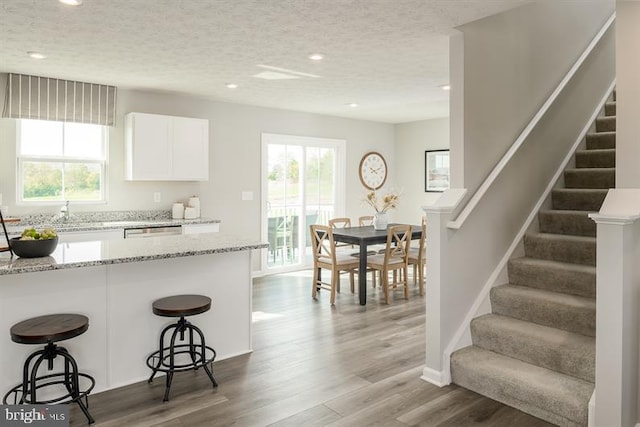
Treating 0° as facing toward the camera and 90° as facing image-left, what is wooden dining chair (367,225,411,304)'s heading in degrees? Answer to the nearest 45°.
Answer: approximately 135°

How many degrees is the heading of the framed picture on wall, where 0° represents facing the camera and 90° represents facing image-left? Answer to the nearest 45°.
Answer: approximately 45°

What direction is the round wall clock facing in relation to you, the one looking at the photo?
facing the viewer and to the right of the viewer

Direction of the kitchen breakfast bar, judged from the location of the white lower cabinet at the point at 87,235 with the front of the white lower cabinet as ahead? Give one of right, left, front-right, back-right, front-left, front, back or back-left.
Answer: front

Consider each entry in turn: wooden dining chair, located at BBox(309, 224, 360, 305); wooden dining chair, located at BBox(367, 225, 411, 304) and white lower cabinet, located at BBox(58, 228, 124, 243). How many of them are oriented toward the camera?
1

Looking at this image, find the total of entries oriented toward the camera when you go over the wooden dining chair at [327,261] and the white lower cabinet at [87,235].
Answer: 1

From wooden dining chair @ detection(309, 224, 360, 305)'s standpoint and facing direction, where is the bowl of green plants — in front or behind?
behind

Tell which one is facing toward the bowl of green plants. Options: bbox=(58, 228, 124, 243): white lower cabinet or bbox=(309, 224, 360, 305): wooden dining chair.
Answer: the white lower cabinet

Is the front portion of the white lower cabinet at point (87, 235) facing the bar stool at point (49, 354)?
yes

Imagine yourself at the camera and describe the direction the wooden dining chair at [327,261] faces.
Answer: facing away from the viewer and to the right of the viewer

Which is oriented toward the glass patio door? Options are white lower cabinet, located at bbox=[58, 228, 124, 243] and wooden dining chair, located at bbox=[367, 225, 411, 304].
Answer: the wooden dining chair

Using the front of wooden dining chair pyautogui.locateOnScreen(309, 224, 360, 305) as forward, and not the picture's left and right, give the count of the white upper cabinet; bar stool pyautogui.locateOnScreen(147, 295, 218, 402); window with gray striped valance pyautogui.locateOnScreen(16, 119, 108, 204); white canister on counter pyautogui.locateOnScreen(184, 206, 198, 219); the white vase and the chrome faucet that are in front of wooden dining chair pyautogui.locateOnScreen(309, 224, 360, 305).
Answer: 1

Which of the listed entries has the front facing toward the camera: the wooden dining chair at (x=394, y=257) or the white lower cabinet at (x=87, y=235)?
the white lower cabinet

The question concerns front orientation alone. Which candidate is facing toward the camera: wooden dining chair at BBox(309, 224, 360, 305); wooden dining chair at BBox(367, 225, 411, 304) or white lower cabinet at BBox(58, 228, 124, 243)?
the white lower cabinet

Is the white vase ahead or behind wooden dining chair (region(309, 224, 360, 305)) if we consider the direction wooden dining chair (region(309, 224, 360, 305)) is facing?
ahead
